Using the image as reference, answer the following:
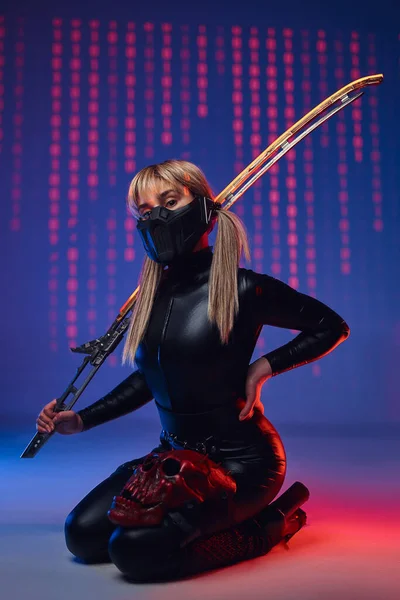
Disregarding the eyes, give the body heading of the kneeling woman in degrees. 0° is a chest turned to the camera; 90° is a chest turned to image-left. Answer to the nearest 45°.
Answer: approximately 45°
